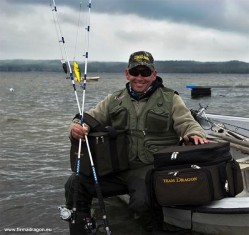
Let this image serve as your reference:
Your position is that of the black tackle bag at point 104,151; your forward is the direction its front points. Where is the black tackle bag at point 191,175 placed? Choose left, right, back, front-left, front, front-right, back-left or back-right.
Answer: left

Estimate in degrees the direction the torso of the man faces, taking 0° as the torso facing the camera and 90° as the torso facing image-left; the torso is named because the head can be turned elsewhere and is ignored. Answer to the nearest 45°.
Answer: approximately 0°

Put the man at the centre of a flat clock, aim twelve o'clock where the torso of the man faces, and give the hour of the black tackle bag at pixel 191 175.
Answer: The black tackle bag is roughly at 11 o'clock from the man.

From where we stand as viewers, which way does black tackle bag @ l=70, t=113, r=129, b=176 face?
facing the viewer and to the left of the viewer
